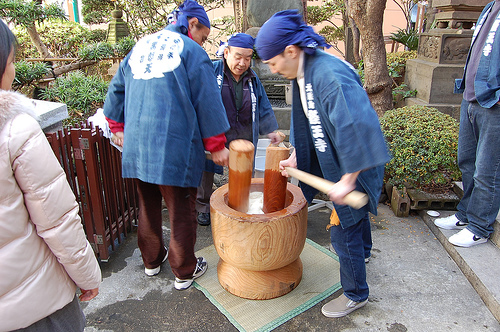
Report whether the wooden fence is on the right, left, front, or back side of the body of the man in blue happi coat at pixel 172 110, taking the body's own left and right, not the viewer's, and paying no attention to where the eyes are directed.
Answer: left

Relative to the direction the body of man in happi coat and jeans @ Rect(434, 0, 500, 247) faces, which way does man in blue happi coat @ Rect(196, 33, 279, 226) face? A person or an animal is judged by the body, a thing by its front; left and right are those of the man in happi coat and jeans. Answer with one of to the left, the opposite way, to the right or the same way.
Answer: to the left

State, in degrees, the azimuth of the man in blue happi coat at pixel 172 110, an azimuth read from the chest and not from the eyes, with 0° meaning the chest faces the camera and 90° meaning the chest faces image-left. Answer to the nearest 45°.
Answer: approximately 225°

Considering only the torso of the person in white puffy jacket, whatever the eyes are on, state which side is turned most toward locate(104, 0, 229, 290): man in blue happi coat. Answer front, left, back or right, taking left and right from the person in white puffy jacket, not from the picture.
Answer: front

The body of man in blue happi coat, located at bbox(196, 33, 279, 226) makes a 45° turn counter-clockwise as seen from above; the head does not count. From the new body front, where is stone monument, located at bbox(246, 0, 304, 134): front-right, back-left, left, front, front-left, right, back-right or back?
back-left

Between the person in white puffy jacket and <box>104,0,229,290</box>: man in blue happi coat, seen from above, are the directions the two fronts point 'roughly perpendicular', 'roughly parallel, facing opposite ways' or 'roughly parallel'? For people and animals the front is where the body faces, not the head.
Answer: roughly parallel

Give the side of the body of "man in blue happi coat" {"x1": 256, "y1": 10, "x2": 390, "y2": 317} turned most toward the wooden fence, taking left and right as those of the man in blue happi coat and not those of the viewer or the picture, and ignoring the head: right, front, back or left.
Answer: front

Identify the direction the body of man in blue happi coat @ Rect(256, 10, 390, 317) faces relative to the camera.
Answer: to the viewer's left

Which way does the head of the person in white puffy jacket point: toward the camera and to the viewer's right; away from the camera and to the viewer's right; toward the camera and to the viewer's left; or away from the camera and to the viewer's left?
away from the camera and to the viewer's right

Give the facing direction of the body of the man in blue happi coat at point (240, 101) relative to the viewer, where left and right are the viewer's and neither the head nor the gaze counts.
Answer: facing the viewer

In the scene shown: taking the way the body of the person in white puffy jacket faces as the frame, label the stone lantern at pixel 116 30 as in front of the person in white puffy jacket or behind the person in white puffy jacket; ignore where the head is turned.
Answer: in front

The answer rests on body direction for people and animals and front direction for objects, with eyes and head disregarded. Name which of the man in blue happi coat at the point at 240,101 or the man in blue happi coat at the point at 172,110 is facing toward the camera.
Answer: the man in blue happi coat at the point at 240,101

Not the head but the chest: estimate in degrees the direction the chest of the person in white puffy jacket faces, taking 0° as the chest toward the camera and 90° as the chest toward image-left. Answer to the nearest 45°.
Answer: approximately 225°

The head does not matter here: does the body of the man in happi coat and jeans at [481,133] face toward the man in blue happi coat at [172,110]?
yes

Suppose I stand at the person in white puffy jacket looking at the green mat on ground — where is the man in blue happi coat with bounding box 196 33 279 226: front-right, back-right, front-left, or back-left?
front-left
